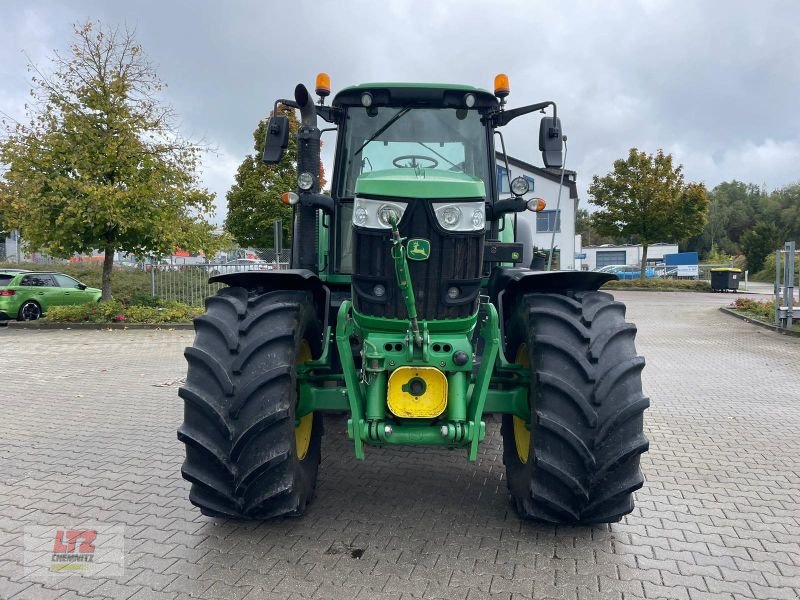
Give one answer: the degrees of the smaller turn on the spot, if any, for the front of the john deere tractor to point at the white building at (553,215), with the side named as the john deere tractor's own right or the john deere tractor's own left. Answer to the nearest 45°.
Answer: approximately 180°

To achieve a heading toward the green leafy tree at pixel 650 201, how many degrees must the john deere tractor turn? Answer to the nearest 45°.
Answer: approximately 180°

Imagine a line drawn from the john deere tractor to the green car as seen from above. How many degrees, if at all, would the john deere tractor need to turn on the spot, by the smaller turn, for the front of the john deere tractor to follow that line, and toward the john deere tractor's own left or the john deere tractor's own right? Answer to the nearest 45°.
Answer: approximately 135° to the john deere tractor's own right

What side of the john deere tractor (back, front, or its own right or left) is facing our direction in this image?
front

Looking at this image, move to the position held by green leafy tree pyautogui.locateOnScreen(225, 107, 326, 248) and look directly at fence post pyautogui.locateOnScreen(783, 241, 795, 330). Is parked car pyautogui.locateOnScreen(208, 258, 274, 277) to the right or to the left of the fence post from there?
right

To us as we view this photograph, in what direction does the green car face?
facing away from the viewer and to the right of the viewer

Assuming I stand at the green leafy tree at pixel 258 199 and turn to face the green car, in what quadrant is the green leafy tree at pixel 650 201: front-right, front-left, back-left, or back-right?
back-left

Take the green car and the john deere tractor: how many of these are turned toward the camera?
1
